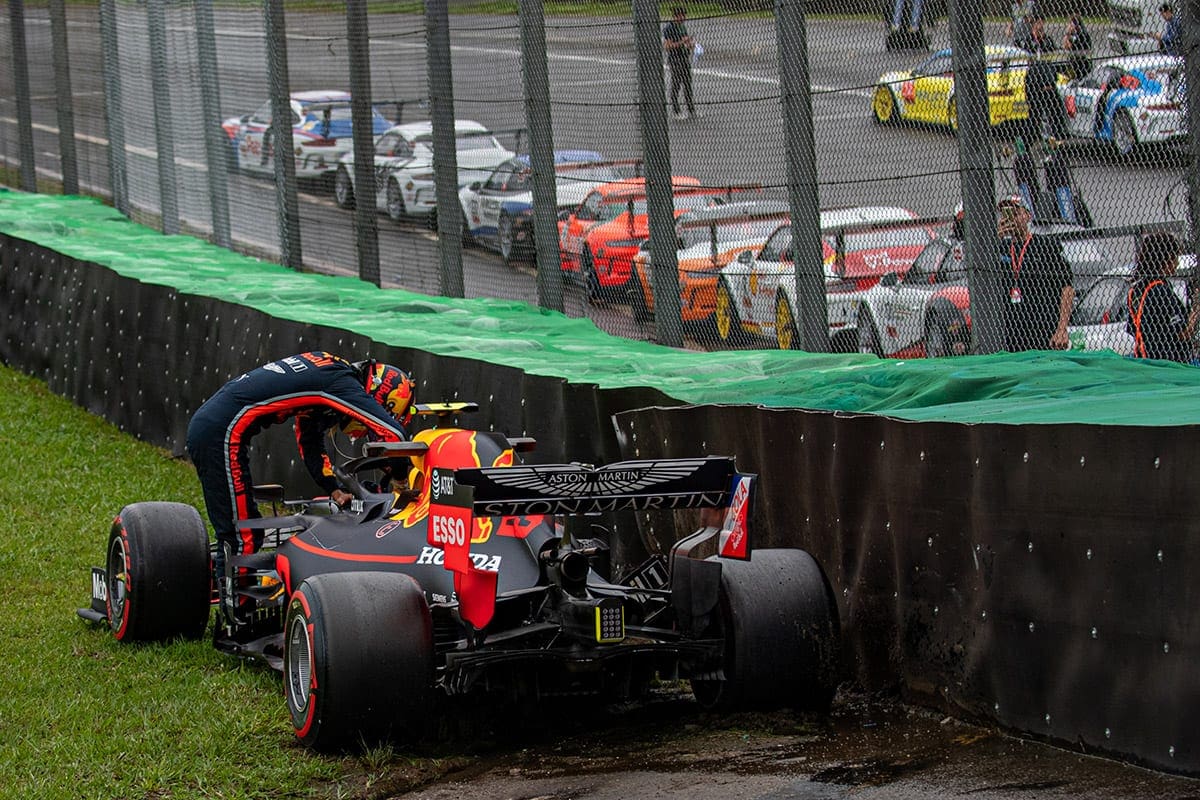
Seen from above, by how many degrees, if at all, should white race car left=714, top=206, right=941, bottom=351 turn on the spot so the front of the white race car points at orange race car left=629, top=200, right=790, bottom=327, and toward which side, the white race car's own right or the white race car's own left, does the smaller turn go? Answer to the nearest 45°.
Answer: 0° — it already faces it

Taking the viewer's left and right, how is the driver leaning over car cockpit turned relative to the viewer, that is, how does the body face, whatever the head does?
facing to the right of the viewer

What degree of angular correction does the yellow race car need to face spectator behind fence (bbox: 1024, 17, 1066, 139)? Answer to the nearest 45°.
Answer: approximately 180°

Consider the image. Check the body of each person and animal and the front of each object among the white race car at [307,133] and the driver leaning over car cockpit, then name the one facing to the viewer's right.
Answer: the driver leaning over car cockpit

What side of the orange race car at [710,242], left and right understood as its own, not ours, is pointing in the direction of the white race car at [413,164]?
front

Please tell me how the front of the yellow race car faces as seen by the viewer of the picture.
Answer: facing away from the viewer and to the left of the viewer

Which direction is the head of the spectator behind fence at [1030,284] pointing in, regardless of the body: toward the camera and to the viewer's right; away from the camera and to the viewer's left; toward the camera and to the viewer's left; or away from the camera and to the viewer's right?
toward the camera and to the viewer's left
